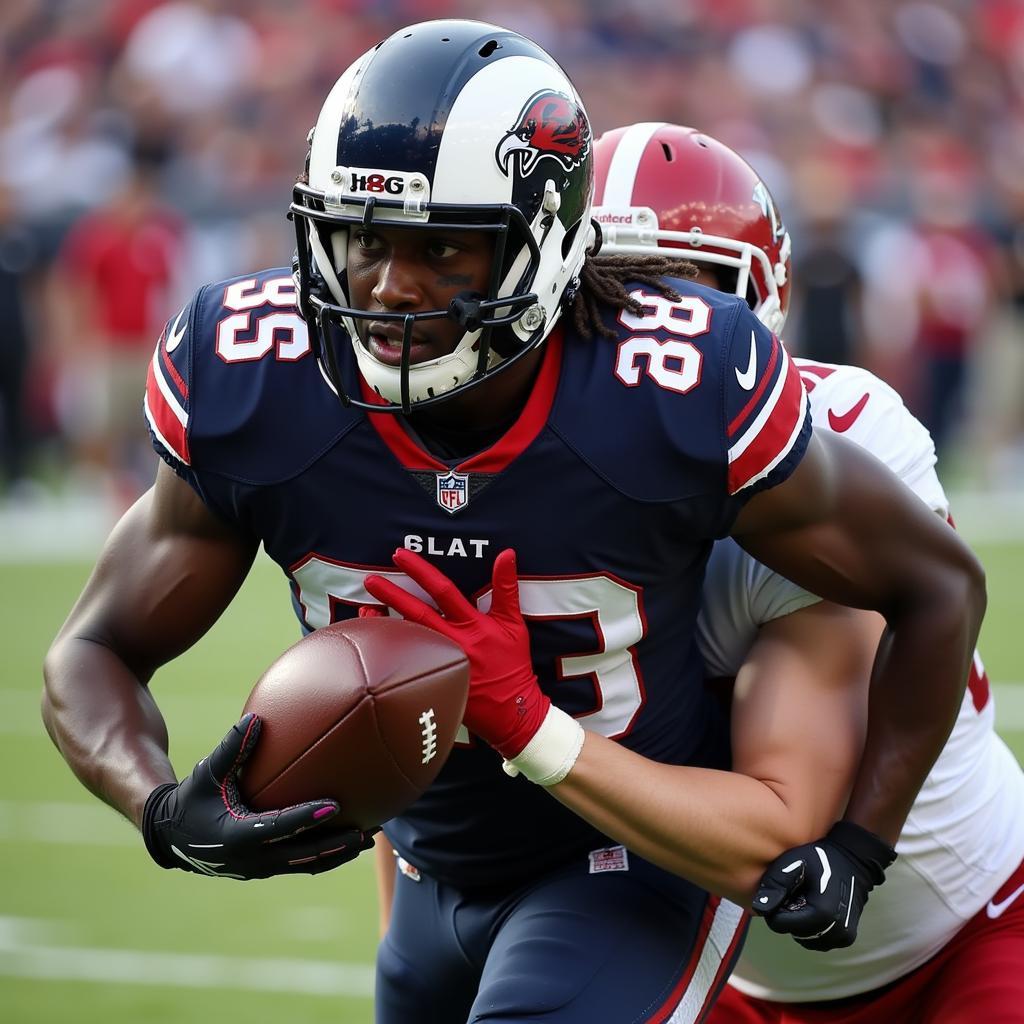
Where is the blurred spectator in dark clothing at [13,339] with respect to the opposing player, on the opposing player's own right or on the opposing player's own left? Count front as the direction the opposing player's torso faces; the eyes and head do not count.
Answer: on the opposing player's own right

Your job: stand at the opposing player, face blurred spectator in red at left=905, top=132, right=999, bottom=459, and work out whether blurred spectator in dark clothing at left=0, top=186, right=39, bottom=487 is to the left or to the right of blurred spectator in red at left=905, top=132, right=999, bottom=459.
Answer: left

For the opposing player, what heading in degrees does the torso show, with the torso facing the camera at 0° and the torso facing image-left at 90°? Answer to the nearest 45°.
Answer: approximately 45°

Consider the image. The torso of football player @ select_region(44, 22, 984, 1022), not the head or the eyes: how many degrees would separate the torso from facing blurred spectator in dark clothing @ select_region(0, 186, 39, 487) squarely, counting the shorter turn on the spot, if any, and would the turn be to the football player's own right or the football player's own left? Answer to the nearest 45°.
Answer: approximately 180°

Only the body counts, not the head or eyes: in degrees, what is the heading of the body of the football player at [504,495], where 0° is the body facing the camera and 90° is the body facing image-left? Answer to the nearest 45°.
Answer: approximately 0°

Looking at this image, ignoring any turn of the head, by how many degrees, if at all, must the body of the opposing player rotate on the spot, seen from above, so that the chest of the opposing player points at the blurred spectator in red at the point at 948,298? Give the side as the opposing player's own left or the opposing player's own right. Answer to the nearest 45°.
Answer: approximately 135° to the opposing player's own right
